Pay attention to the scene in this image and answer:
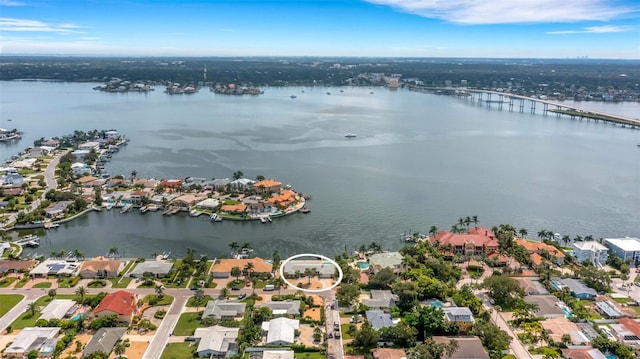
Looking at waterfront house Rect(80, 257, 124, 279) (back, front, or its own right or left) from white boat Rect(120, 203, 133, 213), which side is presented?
back

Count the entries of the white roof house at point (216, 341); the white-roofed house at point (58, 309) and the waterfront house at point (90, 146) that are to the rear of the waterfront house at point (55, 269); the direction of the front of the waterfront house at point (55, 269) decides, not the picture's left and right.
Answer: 1

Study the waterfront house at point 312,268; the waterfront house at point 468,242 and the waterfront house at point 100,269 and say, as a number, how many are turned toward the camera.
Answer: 3

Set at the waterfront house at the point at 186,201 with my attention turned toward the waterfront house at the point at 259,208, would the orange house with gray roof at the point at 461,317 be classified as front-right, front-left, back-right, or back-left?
front-right

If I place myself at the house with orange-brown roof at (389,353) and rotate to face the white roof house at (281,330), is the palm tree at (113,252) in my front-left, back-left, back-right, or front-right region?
front-right

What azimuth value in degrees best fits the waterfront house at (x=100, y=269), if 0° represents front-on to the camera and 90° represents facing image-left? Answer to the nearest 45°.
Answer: approximately 0°

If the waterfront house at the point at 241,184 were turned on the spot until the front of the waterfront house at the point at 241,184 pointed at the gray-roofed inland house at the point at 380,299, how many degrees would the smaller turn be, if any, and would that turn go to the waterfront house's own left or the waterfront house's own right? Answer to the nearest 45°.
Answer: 0° — it already faces it

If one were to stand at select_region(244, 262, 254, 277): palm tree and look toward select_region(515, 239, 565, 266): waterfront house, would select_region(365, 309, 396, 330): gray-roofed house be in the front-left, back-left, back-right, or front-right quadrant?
front-right

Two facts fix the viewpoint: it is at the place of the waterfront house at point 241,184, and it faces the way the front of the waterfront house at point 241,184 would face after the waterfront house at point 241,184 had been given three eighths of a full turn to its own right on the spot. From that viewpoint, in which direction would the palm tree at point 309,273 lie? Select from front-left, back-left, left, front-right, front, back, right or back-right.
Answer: back-left

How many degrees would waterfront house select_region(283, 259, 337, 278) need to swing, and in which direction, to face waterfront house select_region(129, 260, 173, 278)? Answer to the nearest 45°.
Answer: approximately 90° to its right

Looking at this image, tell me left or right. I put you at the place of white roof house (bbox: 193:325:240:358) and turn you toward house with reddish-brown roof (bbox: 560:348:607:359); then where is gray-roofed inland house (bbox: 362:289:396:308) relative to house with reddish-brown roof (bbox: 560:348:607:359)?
left

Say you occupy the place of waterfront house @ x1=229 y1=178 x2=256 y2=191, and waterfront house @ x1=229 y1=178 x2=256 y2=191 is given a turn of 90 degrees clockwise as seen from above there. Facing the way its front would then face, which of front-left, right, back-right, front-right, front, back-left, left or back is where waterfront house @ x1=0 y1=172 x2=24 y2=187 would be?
front

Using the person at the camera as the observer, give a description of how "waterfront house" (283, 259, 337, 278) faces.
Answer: facing the viewer
